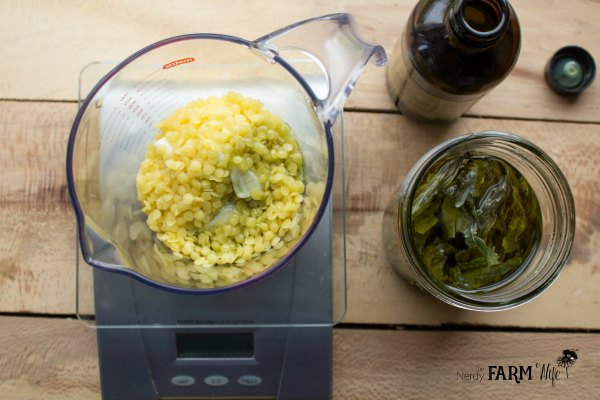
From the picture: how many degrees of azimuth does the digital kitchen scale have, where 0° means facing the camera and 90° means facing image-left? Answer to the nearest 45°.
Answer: approximately 0°

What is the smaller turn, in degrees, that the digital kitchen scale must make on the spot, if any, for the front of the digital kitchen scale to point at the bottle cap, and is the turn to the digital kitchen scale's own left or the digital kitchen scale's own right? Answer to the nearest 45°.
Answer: approximately 90° to the digital kitchen scale's own left
